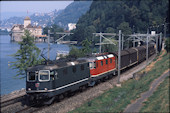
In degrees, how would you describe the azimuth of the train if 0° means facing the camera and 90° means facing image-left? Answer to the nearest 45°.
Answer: approximately 45°
